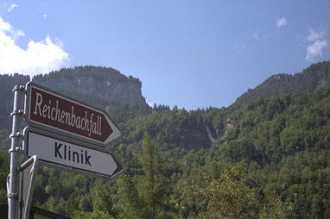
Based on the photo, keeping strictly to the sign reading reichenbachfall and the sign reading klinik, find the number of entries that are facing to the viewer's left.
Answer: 0

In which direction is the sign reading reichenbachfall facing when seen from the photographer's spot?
facing the viewer and to the right of the viewer

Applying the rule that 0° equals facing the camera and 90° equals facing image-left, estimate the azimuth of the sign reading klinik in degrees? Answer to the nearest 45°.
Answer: approximately 315°

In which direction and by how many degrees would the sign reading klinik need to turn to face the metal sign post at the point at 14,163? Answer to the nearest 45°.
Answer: approximately 90° to its right
